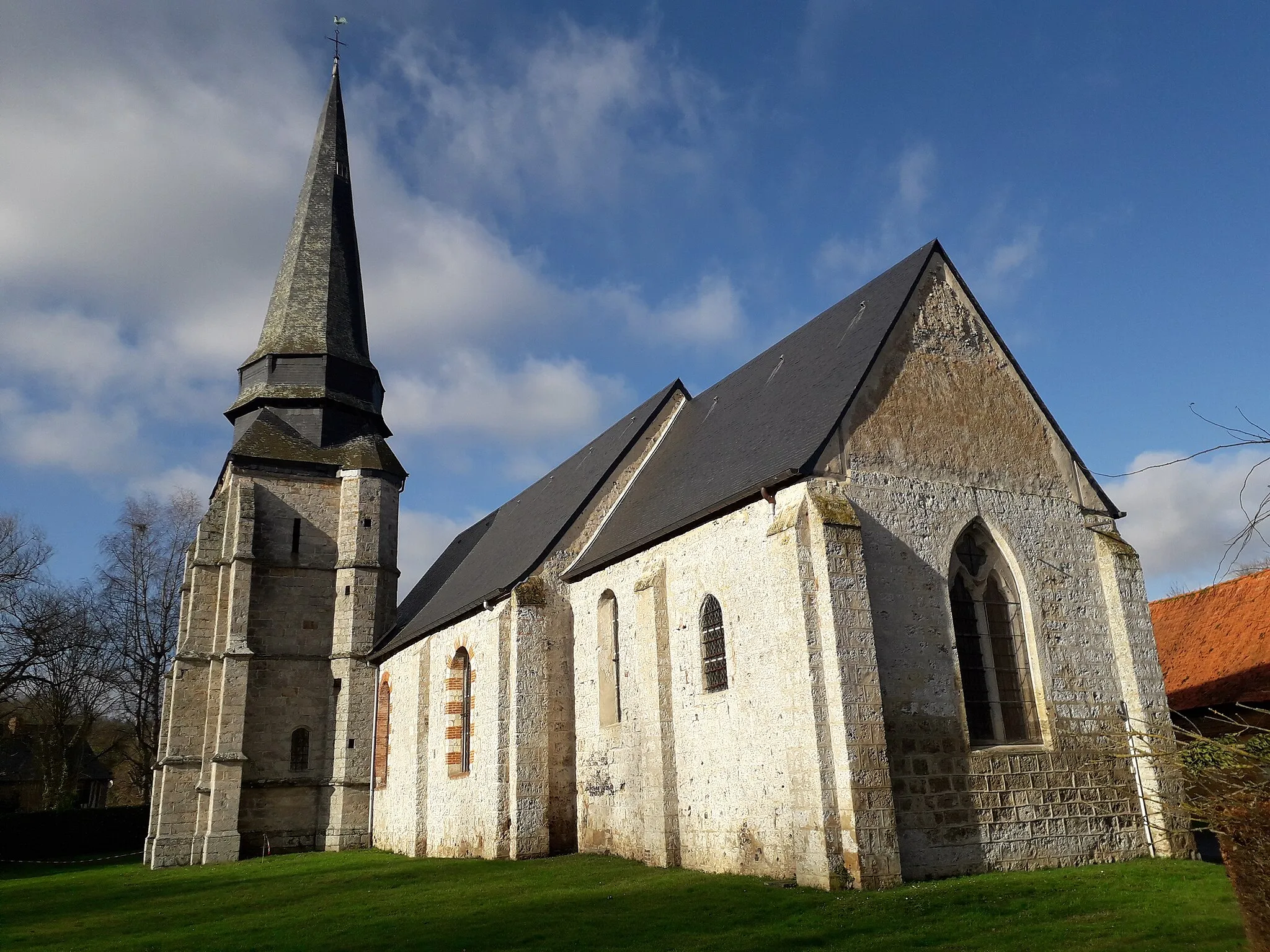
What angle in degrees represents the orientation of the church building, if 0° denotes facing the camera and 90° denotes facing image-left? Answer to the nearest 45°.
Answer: approximately 135°

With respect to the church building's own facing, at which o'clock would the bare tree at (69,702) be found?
The bare tree is roughly at 12 o'clock from the church building.
